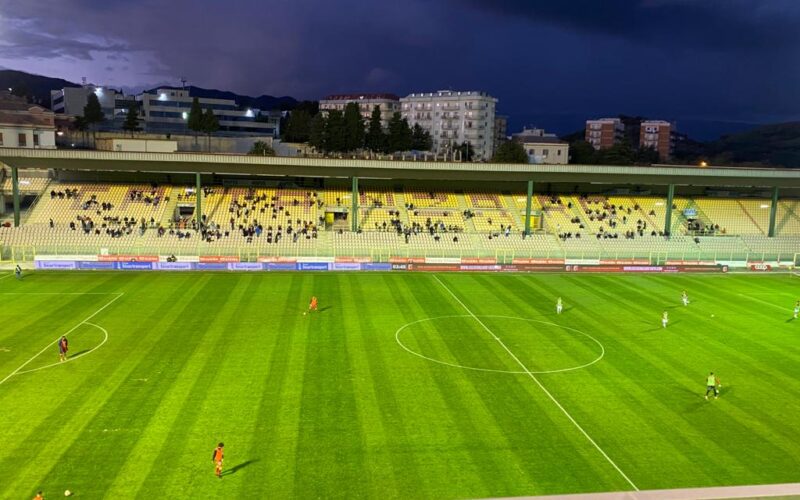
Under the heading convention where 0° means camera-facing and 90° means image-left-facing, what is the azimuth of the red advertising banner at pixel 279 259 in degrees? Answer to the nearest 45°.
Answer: approximately 0°
